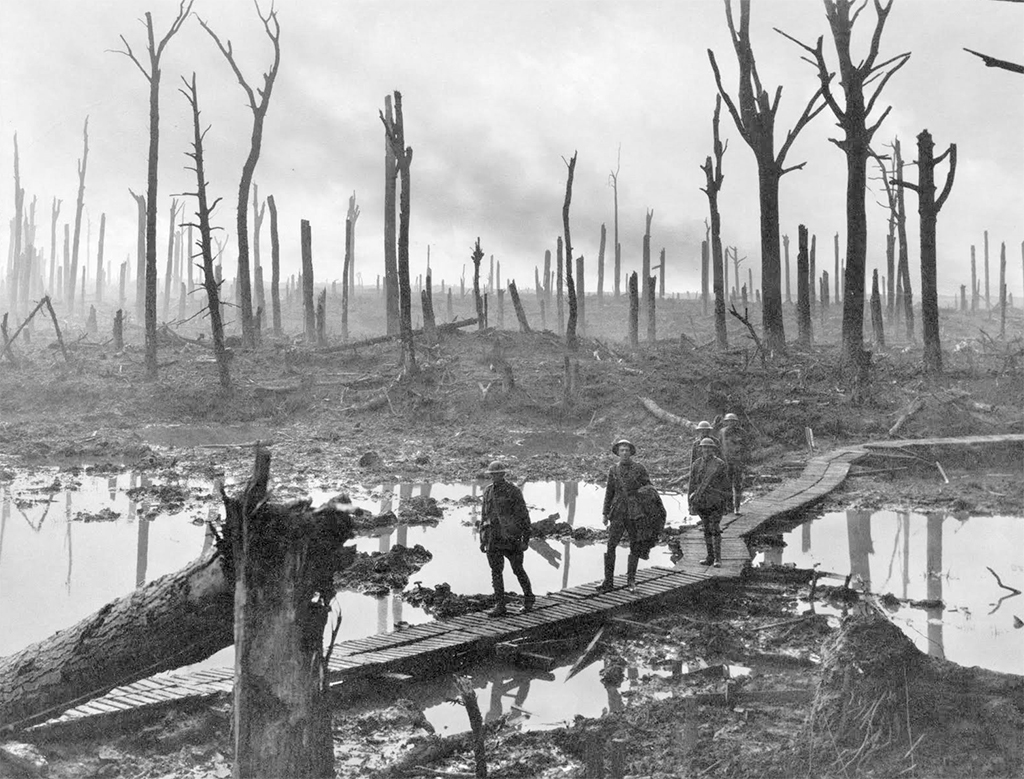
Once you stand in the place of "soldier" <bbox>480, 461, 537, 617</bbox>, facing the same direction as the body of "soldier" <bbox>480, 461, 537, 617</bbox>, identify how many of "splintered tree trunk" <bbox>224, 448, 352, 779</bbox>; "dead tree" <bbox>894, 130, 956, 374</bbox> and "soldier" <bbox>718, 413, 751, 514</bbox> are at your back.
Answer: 2

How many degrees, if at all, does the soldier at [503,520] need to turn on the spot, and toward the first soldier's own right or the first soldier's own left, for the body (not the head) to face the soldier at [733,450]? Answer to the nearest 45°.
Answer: approximately 180°

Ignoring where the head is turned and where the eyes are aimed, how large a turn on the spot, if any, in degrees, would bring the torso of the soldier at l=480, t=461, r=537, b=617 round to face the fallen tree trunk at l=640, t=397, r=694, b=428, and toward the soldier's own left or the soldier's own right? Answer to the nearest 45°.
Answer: approximately 135° to the soldier's own right

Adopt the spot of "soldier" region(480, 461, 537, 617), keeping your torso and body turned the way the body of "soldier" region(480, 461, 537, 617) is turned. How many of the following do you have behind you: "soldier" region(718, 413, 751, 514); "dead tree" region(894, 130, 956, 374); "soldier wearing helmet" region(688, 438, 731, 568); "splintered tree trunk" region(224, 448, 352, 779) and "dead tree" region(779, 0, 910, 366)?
4

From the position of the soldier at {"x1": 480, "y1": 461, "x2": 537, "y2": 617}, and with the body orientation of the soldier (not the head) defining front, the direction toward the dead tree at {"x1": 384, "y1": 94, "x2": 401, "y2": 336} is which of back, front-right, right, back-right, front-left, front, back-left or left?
back-right

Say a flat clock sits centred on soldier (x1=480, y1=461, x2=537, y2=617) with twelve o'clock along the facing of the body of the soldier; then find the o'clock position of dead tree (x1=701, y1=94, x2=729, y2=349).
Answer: The dead tree is roughly at 5 o'clock from the soldier.

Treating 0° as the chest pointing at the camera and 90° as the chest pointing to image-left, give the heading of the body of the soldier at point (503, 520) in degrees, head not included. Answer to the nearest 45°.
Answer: approximately 45°

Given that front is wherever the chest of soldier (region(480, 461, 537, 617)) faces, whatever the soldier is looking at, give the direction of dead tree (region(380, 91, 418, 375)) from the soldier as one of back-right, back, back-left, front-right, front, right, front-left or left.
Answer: back-right

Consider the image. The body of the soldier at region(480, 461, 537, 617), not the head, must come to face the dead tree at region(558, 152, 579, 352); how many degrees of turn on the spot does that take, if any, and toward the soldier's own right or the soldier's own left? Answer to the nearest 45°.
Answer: approximately 135° to the soldier's own right

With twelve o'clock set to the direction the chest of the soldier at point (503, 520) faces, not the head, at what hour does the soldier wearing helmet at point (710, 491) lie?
The soldier wearing helmet is roughly at 6 o'clock from the soldier.

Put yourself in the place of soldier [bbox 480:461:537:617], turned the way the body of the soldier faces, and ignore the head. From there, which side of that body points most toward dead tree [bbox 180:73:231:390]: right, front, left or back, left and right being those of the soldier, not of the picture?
right

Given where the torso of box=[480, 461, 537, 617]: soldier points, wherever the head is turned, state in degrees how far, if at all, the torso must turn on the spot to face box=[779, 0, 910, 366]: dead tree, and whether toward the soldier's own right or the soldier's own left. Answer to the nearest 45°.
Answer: approximately 180°

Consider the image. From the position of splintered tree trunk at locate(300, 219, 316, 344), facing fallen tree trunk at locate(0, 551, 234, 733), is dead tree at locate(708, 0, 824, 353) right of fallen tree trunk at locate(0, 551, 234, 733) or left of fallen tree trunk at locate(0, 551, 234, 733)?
left
